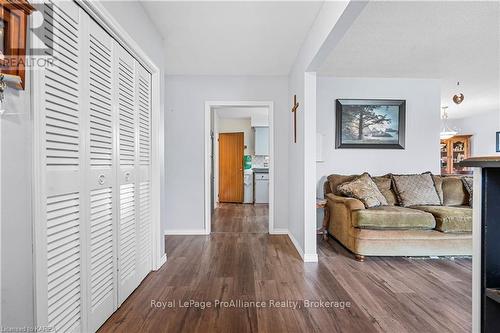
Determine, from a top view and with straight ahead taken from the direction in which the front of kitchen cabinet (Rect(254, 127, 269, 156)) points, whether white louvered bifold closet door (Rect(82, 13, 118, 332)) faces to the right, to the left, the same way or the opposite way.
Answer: to the left

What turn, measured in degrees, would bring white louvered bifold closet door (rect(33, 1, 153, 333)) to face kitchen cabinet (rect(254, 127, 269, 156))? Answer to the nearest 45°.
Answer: approximately 90° to its left

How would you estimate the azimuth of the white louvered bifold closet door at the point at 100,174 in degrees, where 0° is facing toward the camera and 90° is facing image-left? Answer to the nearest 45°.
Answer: approximately 315°

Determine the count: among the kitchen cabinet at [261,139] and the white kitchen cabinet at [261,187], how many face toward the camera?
2

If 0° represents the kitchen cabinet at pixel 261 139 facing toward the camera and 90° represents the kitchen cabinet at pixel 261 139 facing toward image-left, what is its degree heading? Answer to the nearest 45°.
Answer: approximately 0°

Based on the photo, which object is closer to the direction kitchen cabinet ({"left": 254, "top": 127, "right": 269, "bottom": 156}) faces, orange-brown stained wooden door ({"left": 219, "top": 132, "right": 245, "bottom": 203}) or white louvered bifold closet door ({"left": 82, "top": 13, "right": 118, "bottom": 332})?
the white louvered bifold closet door
